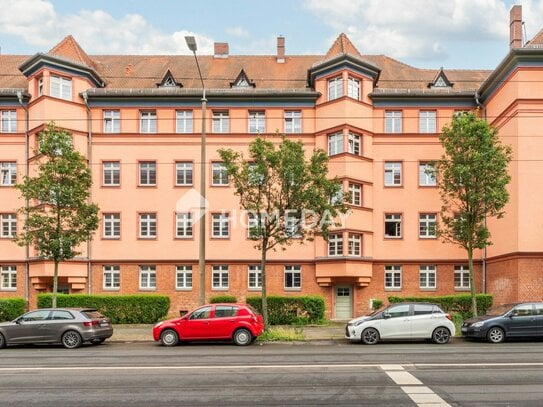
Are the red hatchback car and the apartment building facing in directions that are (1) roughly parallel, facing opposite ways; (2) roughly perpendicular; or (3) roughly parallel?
roughly perpendicular

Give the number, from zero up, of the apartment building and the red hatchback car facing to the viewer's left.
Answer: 1

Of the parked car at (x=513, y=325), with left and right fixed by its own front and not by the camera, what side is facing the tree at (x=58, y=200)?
front

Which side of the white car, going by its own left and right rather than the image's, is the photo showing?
left

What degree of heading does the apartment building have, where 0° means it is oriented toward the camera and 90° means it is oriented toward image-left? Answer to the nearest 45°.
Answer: approximately 0°

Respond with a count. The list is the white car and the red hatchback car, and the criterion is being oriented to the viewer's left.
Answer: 2

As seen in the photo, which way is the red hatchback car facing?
to the viewer's left

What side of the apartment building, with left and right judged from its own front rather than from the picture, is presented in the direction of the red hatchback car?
front

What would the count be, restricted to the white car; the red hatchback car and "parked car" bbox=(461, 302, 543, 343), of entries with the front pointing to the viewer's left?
3

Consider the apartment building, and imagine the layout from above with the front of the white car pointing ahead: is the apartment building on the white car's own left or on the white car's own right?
on the white car's own right

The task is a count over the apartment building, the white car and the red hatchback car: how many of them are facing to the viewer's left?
2

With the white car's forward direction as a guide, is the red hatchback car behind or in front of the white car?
in front

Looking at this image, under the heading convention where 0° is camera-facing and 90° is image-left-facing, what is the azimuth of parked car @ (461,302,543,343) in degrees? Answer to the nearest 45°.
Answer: approximately 90°

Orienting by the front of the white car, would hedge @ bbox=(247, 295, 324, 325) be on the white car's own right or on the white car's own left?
on the white car's own right

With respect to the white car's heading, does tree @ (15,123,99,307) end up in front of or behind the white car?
in front

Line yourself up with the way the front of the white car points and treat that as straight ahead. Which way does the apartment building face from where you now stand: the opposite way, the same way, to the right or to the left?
to the left

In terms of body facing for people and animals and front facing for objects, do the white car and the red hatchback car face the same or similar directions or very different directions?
same or similar directions
